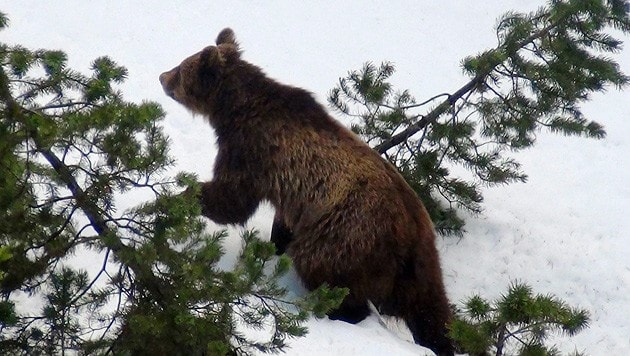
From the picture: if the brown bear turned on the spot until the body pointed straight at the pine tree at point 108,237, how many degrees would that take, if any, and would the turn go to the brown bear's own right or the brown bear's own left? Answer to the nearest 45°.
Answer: approximately 90° to the brown bear's own left

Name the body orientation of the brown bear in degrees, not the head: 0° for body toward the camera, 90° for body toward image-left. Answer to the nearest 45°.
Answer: approximately 135°
